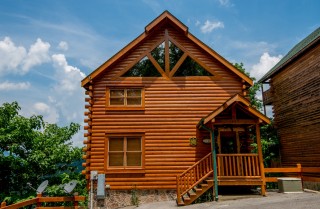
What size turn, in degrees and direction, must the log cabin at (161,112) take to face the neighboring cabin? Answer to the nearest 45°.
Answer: approximately 135° to its left

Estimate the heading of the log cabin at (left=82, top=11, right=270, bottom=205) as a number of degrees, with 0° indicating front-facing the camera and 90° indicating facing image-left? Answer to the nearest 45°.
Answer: approximately 0°

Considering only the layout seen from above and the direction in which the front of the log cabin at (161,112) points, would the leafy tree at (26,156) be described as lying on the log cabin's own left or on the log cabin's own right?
on the log cabin's own right
